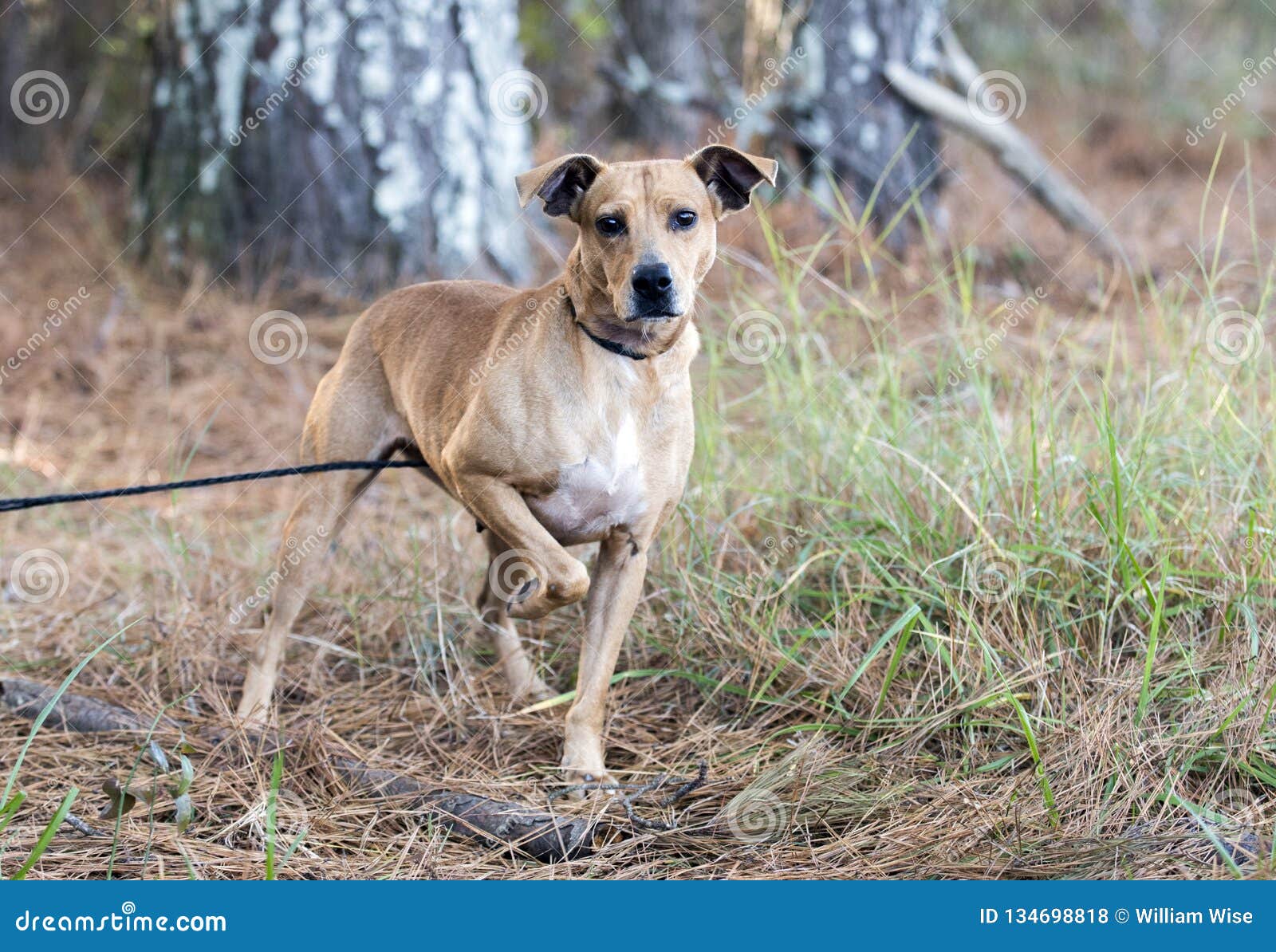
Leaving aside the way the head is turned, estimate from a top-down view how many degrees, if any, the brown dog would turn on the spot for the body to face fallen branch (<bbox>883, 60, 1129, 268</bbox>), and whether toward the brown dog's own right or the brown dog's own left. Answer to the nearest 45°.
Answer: approximately 90° to the brown dog's own left

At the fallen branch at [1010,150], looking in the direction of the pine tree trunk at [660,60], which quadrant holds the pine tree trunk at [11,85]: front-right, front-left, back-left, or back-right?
front-left

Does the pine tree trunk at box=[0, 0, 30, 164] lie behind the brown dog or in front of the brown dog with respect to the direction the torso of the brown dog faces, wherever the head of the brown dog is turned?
behind

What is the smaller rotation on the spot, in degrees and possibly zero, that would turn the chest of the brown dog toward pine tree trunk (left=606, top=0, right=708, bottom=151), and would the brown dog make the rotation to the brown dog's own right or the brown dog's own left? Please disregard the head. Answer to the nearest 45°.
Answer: approximately 135° to the brown dog's own left

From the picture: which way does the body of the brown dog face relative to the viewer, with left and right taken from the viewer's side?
facing the viewer and to the right of the viewer

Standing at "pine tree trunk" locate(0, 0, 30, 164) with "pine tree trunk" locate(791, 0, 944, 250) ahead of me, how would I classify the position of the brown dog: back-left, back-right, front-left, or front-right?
front-right

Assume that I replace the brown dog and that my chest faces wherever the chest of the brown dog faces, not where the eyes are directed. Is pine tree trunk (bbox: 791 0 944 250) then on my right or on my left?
on my left
